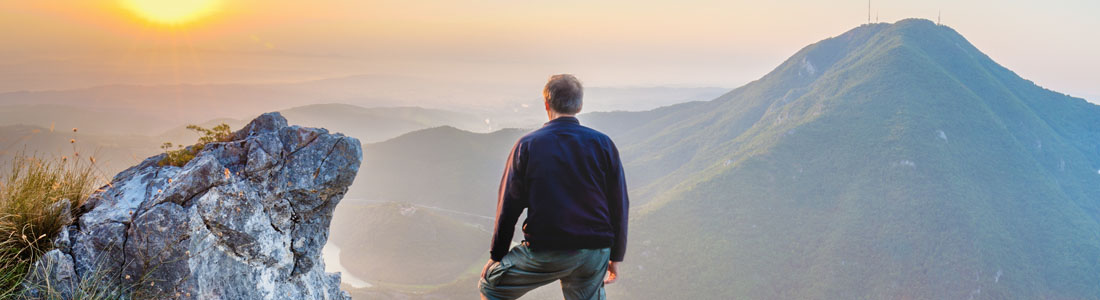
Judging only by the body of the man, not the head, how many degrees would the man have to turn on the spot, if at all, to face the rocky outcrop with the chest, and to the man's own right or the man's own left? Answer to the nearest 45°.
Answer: approximately 45° to the man's own left

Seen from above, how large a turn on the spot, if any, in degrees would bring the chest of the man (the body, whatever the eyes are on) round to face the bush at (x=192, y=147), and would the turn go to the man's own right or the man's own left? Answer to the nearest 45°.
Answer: approximately 45° to the man's own left

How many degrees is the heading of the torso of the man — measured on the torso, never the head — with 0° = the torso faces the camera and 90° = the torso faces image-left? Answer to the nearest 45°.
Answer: approximately 180°

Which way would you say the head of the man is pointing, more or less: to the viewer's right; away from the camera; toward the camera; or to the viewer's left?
away from the camera
